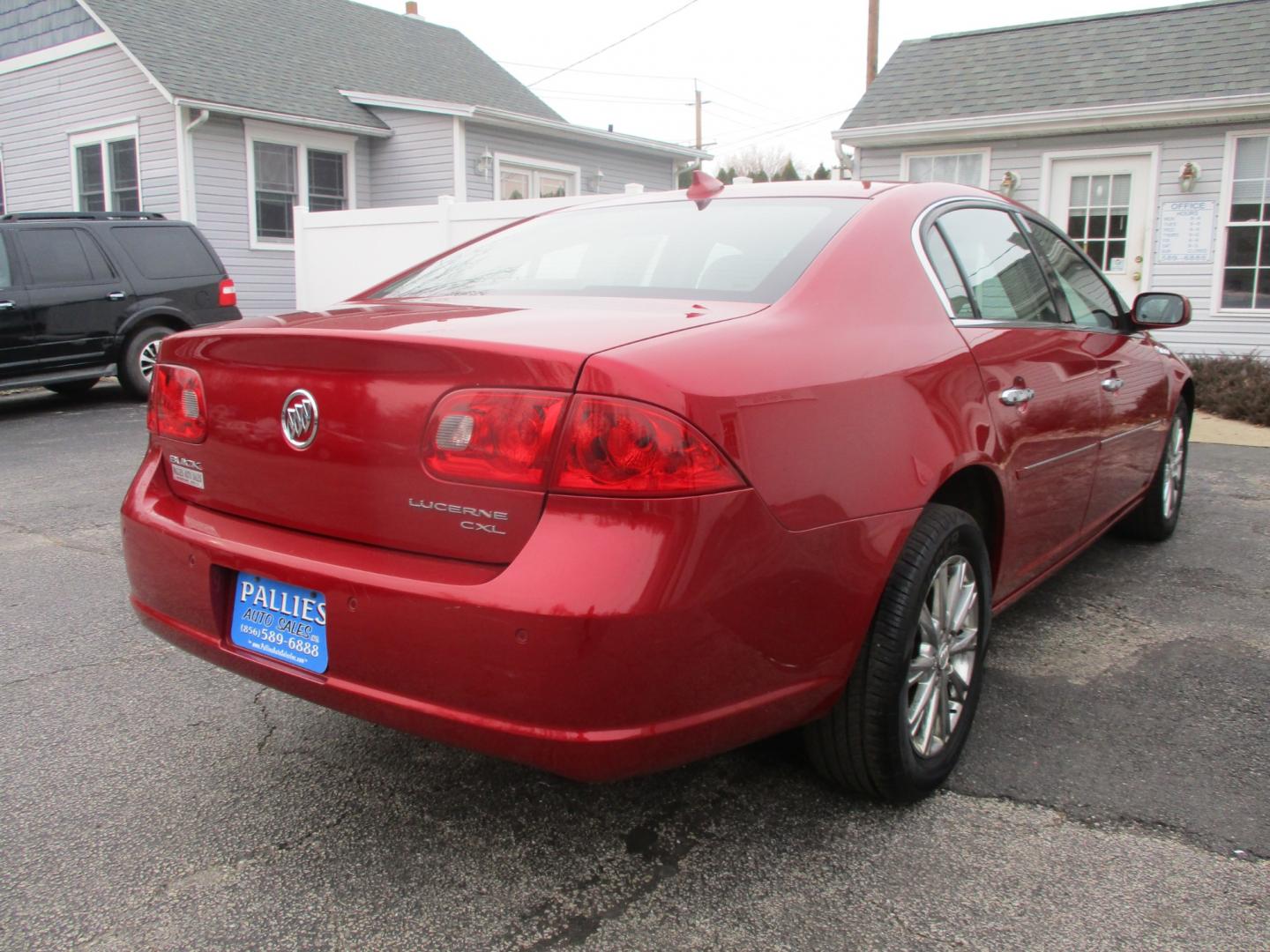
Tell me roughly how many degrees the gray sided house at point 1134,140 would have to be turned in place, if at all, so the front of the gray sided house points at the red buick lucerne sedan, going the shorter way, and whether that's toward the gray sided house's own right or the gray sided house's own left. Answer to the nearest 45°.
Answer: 0° — it already faces it

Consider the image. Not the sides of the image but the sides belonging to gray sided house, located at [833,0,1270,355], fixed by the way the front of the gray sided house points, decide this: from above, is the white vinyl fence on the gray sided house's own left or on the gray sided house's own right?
on the gray sided house's own right

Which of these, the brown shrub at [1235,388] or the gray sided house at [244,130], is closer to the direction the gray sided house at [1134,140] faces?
the brown shrub

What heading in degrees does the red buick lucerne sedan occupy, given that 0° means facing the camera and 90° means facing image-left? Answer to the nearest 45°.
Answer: approximately 225°

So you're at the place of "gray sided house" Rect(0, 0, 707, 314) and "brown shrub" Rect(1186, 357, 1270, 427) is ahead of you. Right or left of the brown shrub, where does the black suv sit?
right

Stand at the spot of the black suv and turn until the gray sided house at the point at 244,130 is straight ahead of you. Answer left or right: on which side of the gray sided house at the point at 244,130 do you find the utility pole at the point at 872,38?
right

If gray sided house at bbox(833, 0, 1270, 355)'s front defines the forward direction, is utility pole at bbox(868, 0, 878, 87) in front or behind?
behind

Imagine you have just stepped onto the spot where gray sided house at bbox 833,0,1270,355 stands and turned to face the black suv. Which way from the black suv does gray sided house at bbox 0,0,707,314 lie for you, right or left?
right

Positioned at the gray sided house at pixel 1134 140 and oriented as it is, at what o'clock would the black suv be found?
The black suv is roughly at 2 o'clock from the gray sided house.

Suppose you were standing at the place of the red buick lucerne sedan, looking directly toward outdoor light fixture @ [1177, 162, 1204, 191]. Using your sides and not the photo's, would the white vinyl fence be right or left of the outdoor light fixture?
left

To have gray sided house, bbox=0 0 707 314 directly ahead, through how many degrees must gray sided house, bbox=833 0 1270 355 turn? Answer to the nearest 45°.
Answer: approximately 90° to its right

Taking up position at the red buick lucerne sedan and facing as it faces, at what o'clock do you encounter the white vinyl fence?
The white vinyl fence is roughly at 10 o'clock from the red buick lucerne sedan.

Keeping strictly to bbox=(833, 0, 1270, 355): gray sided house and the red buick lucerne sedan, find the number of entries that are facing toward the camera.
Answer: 1
